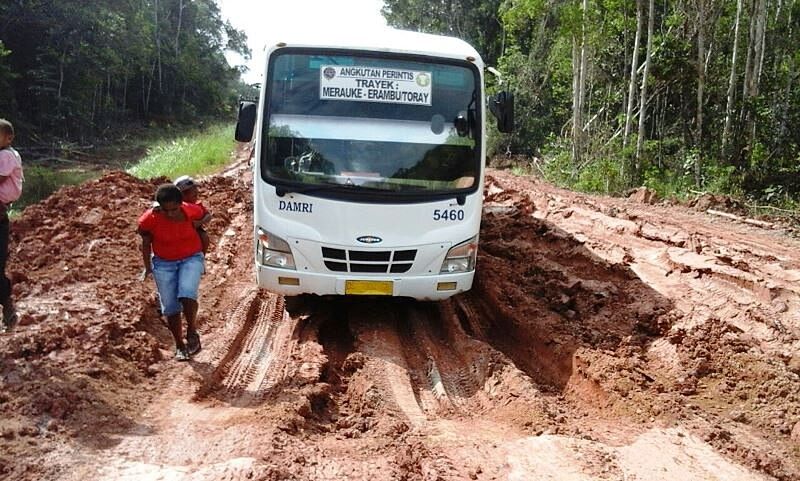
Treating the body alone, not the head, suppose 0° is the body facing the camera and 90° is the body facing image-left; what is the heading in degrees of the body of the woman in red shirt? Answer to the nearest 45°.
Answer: approximately 0°

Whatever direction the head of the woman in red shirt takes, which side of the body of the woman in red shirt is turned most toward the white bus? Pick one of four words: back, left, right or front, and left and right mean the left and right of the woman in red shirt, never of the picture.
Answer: left

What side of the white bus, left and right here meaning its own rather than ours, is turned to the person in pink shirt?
right

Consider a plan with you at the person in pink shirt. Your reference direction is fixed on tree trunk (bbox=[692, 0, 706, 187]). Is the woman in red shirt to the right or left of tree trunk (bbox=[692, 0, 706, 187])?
right

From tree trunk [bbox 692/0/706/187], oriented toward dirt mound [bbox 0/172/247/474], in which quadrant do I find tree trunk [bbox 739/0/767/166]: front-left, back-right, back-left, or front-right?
back-left

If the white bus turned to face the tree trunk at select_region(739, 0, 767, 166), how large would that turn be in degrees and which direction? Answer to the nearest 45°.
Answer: approximately 135° to its left

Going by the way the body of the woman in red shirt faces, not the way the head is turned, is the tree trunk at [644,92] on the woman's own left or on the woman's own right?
on the woman's own left

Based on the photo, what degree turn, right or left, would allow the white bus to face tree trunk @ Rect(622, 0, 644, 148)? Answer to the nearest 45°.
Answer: approximately 135° to its left

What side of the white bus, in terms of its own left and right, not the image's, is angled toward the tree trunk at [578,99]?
back

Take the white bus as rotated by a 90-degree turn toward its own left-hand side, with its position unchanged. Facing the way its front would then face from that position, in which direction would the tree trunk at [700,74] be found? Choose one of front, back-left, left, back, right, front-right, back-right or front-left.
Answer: front-left

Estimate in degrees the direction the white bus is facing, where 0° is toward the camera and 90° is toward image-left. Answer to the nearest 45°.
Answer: approximately 0°

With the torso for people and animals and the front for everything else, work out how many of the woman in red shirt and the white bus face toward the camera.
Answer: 2
